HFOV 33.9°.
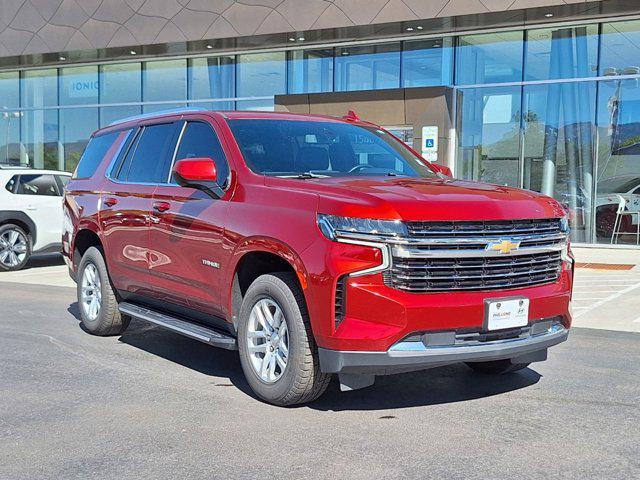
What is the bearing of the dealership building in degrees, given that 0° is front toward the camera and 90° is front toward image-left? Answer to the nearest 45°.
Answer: approximately 45°

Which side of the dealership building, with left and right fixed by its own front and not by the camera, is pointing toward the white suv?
front

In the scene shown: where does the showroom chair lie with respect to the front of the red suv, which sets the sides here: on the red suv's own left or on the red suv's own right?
on the red suv's own left

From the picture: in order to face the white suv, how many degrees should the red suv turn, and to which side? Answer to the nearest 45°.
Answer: approximately 180°

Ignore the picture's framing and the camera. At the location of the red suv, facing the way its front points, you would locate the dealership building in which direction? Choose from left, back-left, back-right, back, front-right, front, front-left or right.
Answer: back-left

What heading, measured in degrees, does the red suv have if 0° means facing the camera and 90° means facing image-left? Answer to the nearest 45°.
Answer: approximately 315°
